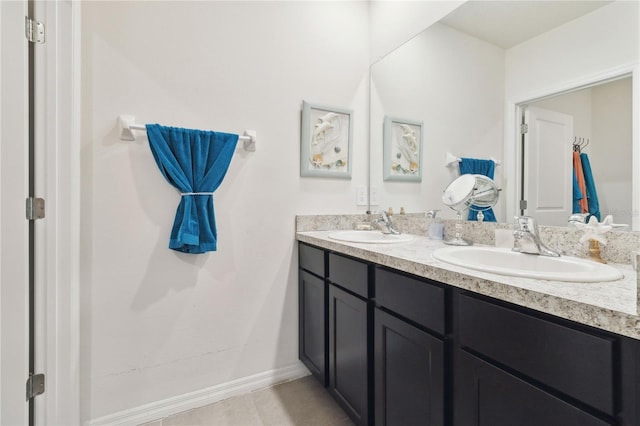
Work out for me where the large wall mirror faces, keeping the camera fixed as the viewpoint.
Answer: facing the viewer and to the left of the viewer

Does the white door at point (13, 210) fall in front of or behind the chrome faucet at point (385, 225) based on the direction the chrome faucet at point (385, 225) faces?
in front

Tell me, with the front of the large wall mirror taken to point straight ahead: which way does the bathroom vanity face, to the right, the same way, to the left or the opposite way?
the same way

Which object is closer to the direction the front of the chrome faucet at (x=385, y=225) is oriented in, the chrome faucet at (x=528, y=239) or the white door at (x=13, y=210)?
the white door

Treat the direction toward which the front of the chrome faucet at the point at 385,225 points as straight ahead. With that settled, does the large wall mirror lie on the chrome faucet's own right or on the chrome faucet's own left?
on the chrome faucet's own left

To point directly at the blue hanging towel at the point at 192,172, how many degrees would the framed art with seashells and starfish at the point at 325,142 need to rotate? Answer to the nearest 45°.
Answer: approximately 90° to its right

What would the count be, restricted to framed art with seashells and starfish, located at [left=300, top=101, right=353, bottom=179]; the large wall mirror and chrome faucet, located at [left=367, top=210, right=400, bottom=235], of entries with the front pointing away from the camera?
0

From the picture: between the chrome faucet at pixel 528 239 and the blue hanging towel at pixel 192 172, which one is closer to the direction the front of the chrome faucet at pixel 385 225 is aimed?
the blue hanging towel

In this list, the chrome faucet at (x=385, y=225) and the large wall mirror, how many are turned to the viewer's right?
0

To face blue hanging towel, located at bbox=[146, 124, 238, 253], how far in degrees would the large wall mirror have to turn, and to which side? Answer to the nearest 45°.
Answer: approximately 45° to its right

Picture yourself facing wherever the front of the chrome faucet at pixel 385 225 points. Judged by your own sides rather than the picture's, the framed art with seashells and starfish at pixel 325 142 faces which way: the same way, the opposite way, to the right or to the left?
to the left

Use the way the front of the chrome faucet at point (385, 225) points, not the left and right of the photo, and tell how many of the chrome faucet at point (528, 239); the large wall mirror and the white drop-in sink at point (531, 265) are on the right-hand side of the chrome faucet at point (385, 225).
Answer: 0

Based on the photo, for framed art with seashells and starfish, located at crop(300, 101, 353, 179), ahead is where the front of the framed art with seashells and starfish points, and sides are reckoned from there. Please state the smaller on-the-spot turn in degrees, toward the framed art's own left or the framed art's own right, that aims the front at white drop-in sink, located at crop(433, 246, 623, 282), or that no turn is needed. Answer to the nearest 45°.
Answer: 0° — it already faces it

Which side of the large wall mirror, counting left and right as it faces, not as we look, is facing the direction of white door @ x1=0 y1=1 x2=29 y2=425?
front

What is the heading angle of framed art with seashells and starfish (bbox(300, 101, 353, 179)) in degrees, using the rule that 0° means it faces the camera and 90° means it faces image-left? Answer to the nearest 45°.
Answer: approximately 315°

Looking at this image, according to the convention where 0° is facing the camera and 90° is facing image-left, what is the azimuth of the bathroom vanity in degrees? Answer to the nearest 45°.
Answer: approximately 45°

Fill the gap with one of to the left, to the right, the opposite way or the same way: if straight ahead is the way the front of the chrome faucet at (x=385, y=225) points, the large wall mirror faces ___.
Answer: the same way

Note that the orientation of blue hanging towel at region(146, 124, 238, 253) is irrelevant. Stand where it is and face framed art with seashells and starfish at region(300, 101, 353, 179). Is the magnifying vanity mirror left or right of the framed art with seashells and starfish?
right
